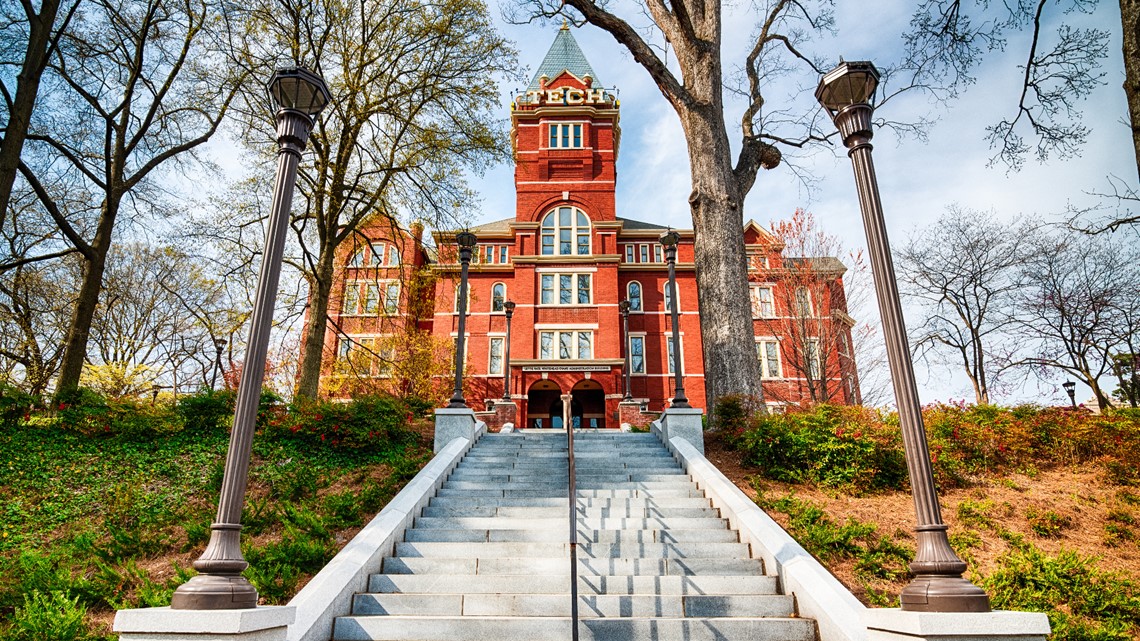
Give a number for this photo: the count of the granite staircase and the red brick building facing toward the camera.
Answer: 2

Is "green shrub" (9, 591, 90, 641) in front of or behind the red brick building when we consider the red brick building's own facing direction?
in front

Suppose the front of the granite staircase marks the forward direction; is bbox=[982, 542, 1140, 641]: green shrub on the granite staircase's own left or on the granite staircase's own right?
on the granite staircase's own left

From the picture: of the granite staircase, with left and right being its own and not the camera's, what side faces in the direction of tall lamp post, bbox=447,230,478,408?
back

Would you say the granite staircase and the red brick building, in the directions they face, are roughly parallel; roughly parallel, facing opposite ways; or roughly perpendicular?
roughly parallel

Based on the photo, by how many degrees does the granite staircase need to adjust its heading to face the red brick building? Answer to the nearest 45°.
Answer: approximately 180°

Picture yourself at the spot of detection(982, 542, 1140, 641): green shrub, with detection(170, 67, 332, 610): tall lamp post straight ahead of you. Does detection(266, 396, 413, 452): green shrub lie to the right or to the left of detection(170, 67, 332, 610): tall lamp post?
right

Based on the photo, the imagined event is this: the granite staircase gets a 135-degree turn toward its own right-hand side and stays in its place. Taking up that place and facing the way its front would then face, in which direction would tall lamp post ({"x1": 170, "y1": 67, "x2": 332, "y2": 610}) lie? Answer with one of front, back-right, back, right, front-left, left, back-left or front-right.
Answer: left

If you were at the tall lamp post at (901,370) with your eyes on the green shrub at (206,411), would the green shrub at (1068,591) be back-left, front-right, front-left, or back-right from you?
back-right

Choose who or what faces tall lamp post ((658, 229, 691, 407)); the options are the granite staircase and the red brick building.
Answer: the red brick building

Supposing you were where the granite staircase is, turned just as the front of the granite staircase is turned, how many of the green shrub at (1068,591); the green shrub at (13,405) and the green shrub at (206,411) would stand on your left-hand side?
1

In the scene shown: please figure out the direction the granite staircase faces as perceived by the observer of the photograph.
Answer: facing the viewer

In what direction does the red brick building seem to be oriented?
toward the camera

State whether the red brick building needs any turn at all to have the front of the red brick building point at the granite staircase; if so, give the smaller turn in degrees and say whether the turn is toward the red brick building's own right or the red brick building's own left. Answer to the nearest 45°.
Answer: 0° — it already faces it

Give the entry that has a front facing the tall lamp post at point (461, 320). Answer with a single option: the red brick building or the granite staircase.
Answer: the red brick building

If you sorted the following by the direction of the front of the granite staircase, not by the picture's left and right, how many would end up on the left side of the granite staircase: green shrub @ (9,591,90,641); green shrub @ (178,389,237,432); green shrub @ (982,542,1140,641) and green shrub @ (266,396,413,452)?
1
